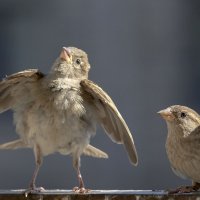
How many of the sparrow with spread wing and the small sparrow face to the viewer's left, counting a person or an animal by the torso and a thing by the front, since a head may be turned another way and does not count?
1

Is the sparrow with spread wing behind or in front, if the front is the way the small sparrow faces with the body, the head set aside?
in front

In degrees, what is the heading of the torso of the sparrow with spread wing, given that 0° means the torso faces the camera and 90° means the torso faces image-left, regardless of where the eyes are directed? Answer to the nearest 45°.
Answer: approximately 0°

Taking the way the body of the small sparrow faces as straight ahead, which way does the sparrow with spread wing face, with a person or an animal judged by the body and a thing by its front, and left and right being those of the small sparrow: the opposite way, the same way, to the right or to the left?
to the left

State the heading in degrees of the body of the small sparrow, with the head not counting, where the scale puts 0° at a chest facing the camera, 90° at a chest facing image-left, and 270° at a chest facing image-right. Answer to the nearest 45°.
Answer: approximately 90°
